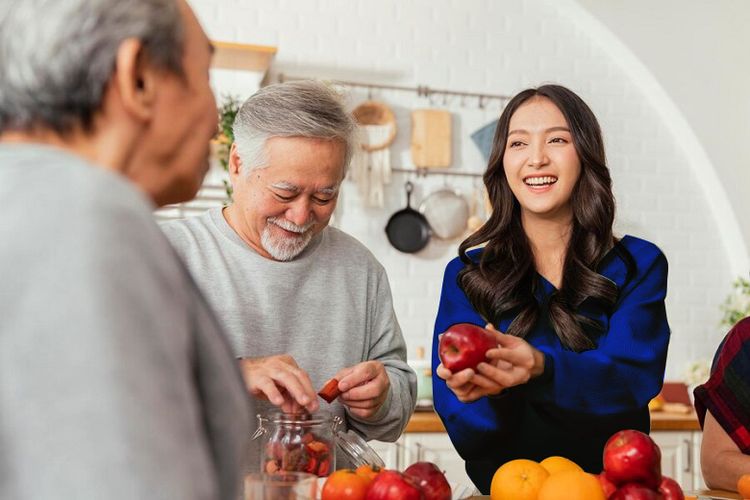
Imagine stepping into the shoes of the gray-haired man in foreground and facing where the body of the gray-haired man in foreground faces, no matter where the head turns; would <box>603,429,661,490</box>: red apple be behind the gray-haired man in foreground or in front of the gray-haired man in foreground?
in front

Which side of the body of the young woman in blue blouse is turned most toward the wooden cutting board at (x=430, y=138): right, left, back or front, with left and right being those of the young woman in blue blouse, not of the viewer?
back

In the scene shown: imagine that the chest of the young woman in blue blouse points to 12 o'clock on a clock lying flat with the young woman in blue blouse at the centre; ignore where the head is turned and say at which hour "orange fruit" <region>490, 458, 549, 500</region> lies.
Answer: The orange fruit is roughly at 12 o'clock from the young woman in blue blouse.

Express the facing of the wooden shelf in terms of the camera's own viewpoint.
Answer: facing the viewer

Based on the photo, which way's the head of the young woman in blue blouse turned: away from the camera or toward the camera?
toward the camera

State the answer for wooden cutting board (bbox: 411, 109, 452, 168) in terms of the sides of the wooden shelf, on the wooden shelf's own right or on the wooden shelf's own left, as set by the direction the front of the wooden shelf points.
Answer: on the wooden shelf's own left

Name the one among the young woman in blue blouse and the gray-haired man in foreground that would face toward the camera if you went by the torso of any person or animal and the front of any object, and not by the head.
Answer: the young woman in blue blouse

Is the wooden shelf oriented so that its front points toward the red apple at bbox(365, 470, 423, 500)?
yes

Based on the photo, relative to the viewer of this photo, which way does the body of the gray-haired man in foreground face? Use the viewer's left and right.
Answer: facing away from the viewer and to the right of the viewer

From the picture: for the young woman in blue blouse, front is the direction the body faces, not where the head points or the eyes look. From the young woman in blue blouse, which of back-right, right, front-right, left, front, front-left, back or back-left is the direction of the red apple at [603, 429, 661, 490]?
front

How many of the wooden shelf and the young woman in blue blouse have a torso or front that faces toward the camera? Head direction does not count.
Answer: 2

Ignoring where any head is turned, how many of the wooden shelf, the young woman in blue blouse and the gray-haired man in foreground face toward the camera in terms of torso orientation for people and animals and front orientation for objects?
2

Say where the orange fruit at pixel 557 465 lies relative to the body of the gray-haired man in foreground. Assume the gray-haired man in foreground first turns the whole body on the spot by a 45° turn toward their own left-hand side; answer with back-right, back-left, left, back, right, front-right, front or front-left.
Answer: front-right

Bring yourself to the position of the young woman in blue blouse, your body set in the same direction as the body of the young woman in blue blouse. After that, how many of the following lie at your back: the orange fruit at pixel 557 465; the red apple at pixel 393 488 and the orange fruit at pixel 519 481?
0

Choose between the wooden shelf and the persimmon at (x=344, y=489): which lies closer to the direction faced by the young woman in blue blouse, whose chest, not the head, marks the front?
the persimmon

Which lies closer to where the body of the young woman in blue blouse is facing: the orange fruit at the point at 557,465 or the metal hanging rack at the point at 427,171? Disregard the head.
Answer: the orange fruit

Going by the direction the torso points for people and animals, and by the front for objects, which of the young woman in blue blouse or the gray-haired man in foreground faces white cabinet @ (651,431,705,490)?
the gray-haired man in foreground

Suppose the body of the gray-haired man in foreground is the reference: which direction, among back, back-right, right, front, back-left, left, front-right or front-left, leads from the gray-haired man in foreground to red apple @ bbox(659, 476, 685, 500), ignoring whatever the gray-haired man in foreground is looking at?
front

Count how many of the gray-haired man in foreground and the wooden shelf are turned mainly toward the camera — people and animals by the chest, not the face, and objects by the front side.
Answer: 1

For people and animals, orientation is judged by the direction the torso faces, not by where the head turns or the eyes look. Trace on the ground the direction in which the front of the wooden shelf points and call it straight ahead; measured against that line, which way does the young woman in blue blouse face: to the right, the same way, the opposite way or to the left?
the same way

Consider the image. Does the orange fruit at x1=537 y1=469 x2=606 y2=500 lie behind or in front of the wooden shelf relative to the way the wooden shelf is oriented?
in front
